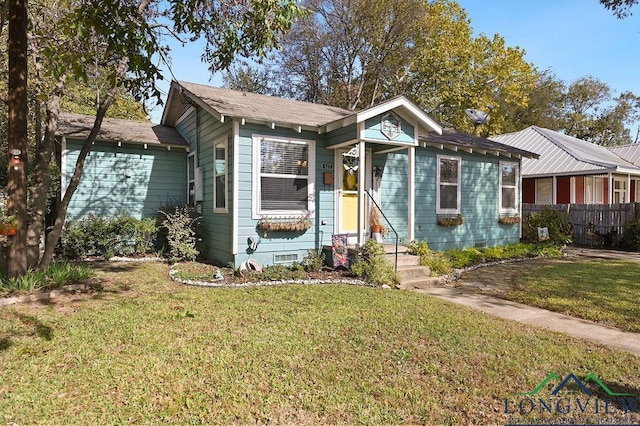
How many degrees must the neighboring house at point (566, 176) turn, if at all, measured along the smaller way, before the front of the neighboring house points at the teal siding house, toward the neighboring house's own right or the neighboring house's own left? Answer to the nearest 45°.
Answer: approximately 45° to the neighboring house's own right

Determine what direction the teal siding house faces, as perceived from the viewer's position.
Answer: facing the viewer and to the right of the viewer

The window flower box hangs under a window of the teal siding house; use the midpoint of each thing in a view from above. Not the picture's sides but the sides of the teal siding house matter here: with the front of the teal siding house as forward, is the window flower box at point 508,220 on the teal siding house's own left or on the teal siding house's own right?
on the teal siding house's own left

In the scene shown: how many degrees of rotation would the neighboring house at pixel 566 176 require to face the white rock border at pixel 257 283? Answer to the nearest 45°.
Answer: approximately 45° to its right

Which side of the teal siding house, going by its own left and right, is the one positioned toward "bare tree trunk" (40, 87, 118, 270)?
right

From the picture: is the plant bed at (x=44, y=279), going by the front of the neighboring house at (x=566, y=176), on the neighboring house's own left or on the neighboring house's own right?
on the neighboring house's own right

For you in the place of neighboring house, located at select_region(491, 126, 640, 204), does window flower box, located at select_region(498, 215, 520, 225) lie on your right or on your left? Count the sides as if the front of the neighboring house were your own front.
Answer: on your right

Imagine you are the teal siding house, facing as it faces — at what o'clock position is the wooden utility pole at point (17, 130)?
The wooden utility pole is roughly at 3 o'clock from the teal siding house.

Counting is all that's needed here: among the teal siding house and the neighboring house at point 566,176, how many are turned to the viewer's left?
0
